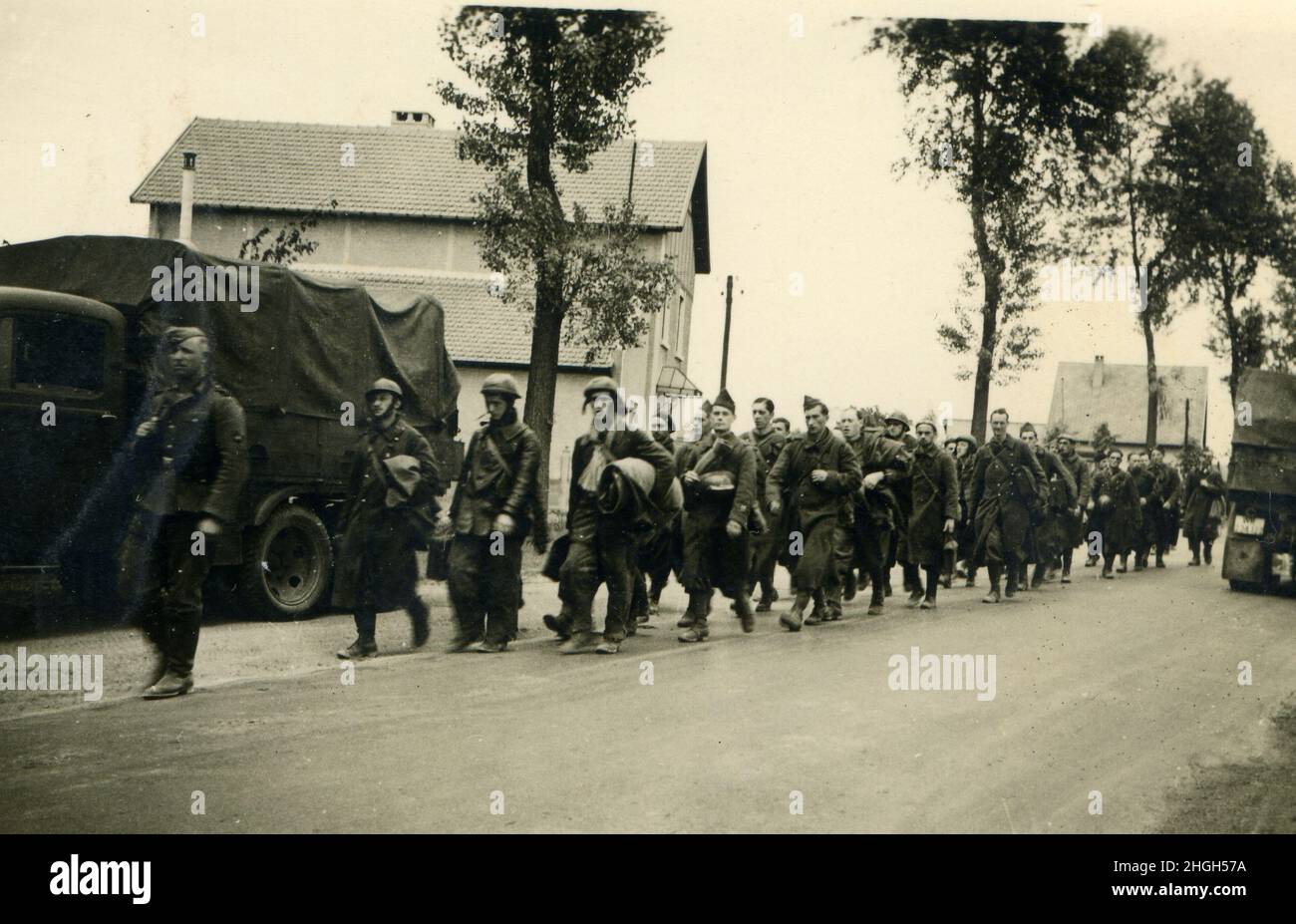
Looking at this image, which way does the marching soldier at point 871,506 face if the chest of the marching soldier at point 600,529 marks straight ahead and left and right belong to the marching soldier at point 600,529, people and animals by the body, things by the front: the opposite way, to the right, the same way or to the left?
the same way

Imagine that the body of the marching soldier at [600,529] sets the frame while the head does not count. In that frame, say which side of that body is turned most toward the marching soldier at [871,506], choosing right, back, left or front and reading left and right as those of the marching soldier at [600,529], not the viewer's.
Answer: back

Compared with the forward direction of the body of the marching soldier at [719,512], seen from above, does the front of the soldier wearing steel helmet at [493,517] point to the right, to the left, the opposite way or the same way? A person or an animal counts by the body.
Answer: the same way

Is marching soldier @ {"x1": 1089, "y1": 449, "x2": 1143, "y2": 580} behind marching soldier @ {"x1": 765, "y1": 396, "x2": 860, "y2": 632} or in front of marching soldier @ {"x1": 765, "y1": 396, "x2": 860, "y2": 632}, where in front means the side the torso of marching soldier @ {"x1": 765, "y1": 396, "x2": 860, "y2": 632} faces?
behind

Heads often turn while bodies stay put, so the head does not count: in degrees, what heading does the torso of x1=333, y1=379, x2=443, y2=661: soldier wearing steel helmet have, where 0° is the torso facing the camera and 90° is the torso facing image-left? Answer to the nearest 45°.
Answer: approximately 45°

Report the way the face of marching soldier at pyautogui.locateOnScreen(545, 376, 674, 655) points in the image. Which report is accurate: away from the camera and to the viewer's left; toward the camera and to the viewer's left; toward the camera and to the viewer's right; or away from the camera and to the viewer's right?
toward the camera and to the viewer's left

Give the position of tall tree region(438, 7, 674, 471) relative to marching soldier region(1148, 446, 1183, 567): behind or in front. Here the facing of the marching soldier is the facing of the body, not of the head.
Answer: in front

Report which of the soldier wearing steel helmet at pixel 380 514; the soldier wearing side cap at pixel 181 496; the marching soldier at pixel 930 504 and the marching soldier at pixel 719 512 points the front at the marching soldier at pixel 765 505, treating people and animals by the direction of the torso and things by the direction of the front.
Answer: the marching soldier at pixel 930 504

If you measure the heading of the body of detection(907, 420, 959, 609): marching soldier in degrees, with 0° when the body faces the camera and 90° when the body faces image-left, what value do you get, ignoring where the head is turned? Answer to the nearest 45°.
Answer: approximately 45°

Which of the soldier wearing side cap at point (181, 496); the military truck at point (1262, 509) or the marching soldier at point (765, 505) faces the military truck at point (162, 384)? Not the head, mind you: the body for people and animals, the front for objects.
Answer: the marching soldier

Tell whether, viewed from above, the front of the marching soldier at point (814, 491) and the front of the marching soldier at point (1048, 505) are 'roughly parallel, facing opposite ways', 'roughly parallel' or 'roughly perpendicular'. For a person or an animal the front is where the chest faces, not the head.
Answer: roughly parallel

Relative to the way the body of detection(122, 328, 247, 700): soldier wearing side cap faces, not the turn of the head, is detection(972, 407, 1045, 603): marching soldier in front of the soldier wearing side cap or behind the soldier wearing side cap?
behind

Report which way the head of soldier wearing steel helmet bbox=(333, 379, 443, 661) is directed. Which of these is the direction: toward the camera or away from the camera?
toward the camera

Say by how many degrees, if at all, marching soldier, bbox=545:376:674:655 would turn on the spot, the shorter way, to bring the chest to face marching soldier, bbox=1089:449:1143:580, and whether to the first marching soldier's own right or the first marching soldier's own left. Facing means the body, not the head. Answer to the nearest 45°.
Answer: approximately 180°

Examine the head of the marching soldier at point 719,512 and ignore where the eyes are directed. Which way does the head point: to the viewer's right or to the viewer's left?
to the viewer's left

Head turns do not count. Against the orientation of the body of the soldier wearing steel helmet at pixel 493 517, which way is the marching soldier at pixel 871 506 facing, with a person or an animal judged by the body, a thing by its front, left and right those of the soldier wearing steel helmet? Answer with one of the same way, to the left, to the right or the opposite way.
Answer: the same way

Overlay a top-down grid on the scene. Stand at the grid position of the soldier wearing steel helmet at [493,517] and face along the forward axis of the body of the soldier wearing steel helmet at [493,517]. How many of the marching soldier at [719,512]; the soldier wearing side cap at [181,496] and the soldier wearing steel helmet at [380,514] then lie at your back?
1

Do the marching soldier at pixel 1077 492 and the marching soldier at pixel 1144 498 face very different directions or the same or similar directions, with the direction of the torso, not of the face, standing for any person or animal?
same or similar directions

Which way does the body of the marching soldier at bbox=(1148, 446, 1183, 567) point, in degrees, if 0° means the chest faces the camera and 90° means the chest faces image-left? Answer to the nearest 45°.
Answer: approximately 45°
